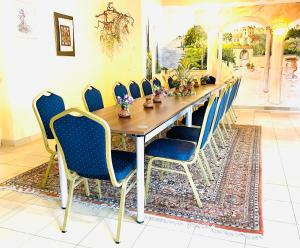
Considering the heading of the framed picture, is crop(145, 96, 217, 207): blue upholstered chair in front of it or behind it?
in front

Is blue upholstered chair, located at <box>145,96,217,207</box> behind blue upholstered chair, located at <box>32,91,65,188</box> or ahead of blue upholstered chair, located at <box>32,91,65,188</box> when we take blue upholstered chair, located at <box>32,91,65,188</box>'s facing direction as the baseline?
ahead

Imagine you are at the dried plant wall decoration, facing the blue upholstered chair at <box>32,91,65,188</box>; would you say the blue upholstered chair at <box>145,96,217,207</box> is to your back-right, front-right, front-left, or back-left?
front-left

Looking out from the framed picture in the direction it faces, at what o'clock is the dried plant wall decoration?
The dried plant wall decoration is roughly at 9 o'clock from the framed picture.

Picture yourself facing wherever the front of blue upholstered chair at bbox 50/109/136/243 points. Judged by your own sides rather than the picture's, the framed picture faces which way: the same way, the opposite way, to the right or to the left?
to the right

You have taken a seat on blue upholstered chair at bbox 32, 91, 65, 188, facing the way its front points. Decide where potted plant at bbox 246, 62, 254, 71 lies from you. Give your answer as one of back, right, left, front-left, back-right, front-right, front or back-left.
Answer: left

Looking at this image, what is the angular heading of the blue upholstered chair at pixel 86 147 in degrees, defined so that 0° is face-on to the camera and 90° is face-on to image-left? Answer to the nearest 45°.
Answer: approximately 225°

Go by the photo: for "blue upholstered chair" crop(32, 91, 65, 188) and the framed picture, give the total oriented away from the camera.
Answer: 0

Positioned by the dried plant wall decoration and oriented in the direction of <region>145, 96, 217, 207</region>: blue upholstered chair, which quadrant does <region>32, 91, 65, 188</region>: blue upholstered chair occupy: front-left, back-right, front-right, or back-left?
front-right

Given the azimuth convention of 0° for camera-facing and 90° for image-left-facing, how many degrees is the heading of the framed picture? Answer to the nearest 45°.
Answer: approximately 315°
